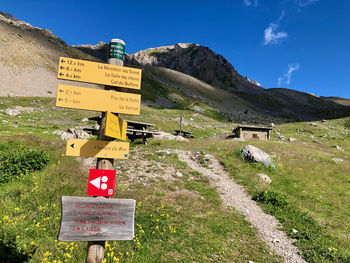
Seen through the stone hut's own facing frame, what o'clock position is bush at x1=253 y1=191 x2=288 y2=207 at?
The bush is roughly at 12 o'clock from the stone hut.

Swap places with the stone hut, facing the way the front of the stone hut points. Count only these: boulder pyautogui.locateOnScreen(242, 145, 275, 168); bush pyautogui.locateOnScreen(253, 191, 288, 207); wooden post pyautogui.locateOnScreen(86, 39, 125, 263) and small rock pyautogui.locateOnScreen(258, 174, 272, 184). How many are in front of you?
4

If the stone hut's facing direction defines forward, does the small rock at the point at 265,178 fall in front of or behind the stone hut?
in front

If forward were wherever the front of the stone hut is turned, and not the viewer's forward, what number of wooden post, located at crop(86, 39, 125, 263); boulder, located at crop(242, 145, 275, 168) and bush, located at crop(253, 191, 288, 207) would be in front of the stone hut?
3

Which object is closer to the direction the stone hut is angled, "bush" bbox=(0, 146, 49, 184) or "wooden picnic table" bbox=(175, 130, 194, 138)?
the bush

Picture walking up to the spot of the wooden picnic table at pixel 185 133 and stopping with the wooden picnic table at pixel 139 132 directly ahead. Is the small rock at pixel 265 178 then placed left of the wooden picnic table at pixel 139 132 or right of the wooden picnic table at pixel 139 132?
left

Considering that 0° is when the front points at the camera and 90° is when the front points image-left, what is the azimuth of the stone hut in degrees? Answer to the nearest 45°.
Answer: approximately 0°

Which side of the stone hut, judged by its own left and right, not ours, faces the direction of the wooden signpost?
front

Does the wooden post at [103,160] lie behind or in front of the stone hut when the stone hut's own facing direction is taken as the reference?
in front
